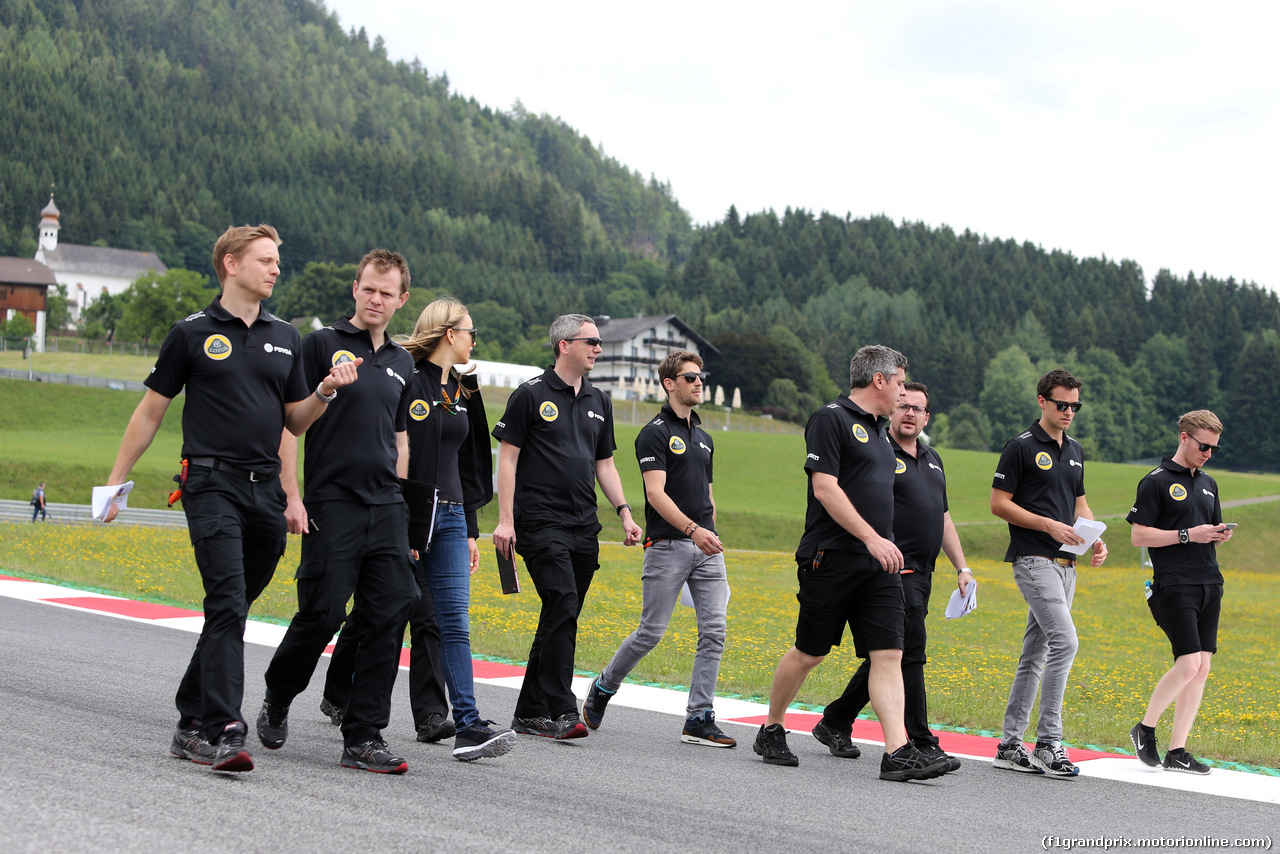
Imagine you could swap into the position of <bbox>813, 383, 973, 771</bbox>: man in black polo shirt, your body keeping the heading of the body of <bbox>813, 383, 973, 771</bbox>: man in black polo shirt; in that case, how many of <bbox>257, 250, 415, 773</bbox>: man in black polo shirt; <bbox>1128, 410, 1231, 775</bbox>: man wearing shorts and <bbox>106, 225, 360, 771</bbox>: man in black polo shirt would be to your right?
2

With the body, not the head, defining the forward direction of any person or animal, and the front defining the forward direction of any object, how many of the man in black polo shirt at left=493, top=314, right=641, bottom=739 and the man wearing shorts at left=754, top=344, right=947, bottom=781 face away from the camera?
0

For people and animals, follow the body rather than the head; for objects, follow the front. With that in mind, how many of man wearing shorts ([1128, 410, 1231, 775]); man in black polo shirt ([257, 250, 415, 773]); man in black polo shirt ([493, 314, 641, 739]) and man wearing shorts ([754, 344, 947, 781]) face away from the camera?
0

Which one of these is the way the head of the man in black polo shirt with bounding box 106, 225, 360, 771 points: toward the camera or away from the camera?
toward the camera

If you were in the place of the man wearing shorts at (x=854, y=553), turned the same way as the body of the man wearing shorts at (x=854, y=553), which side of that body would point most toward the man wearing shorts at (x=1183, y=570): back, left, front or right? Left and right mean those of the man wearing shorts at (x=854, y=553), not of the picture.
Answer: left

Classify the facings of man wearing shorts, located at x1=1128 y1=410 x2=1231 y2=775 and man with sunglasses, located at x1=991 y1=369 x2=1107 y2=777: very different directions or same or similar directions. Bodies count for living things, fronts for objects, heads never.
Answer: same or similar directions

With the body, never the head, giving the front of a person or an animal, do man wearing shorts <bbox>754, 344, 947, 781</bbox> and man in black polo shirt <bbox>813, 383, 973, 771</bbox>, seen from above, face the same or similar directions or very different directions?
same or similar directions

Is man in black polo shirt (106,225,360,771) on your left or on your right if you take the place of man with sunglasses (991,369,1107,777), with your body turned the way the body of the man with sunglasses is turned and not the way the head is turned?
on your right

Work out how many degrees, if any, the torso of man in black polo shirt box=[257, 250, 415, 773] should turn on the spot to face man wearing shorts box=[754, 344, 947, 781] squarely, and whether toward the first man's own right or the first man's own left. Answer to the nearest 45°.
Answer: approximately 45° to the first man's own left

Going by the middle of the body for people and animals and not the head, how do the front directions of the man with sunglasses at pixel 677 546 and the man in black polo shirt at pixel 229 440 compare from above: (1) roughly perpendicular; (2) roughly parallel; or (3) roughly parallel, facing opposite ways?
roughly parallel

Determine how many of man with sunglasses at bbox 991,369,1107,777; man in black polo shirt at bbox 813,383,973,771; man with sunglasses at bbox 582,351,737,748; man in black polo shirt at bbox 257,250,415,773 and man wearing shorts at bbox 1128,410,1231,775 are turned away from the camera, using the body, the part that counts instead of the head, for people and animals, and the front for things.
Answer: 0

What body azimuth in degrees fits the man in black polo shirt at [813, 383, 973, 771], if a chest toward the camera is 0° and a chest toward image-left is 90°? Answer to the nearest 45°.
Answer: approximately 315°

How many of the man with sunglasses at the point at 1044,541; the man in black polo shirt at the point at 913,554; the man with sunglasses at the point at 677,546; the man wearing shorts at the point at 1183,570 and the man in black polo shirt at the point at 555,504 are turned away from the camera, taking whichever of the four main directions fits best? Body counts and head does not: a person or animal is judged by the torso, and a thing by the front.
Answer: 0

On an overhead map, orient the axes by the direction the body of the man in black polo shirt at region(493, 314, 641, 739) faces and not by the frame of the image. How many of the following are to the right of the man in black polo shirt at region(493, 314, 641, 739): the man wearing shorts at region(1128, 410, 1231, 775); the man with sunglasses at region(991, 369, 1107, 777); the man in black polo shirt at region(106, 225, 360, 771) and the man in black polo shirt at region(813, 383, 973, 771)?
1
